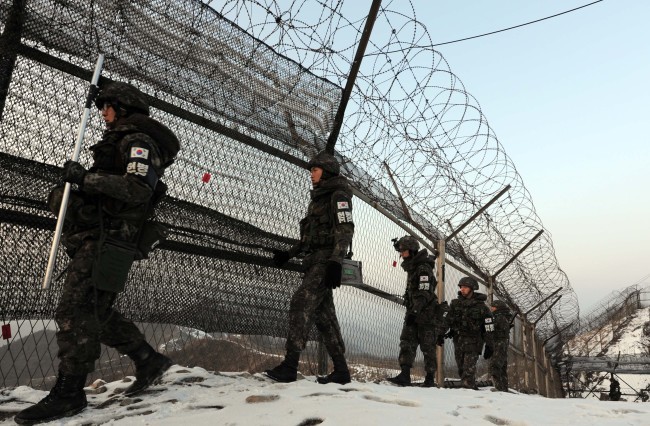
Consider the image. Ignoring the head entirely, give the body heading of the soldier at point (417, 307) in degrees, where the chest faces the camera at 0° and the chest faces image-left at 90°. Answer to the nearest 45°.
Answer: approximately 90°

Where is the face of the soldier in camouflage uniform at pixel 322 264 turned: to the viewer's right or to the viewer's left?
to the viewer's left

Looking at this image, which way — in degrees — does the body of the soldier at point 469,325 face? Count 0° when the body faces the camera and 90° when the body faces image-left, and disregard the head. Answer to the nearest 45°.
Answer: approximately 45°

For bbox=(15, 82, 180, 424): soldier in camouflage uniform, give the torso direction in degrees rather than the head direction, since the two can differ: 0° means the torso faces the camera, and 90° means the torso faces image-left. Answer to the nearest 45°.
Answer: approximately 90°

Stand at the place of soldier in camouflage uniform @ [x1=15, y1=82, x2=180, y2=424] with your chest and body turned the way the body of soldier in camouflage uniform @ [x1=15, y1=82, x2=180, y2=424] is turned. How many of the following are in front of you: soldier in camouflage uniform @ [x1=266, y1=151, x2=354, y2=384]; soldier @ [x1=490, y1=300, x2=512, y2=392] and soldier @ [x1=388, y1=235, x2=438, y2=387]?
0

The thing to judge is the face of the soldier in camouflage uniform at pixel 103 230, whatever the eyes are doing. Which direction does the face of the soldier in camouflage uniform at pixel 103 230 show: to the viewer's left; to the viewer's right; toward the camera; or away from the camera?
to the viewer's left

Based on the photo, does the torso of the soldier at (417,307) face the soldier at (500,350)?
no

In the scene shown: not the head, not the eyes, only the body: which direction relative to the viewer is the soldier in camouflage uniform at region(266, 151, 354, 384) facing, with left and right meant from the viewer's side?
facing to the left of the viewer

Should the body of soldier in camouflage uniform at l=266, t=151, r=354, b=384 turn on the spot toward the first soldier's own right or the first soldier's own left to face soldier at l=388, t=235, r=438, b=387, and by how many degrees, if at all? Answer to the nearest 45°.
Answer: approximately 135° to the first soldier's own right

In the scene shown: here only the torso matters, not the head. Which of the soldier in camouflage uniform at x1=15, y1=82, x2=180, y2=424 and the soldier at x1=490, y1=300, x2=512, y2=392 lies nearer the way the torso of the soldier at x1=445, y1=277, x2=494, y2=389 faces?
the soldier in camouflage uniform

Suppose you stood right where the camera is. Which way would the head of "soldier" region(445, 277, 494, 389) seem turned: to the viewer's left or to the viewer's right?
to the viewer's left

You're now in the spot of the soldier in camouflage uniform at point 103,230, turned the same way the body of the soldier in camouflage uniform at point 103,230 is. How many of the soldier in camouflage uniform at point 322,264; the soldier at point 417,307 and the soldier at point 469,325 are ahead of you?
0
